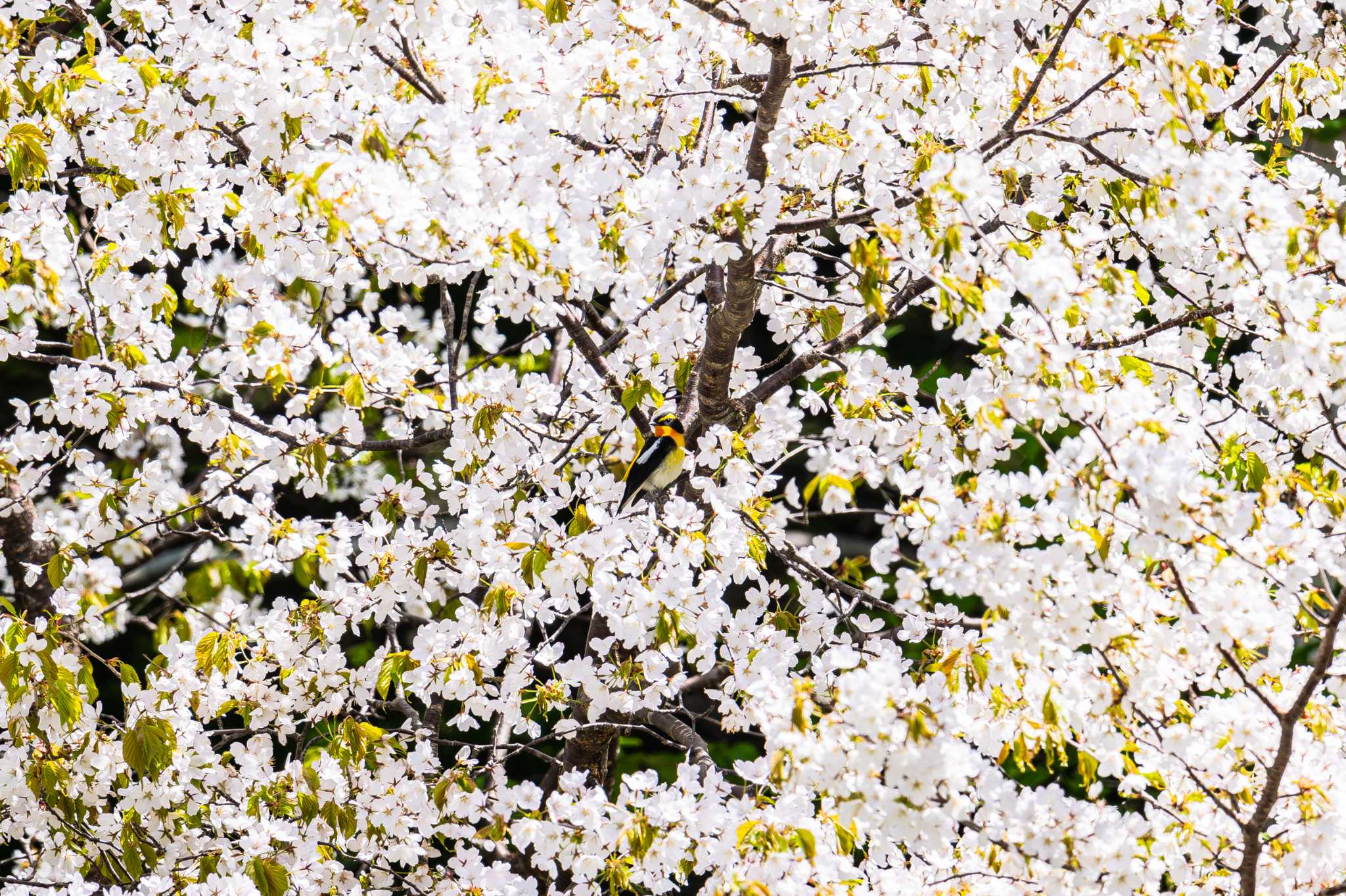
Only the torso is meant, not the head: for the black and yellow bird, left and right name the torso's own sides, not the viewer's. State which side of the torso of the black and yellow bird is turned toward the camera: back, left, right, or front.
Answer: right
